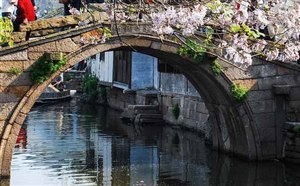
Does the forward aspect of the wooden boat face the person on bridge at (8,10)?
no

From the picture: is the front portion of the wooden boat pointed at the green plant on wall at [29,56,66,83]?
no

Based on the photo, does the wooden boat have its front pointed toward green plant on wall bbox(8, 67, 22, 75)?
no
